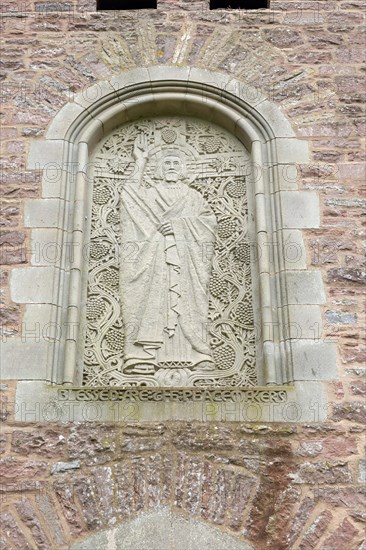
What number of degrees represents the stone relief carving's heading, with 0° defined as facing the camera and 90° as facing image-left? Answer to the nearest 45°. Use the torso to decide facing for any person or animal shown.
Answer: approximately 0°
